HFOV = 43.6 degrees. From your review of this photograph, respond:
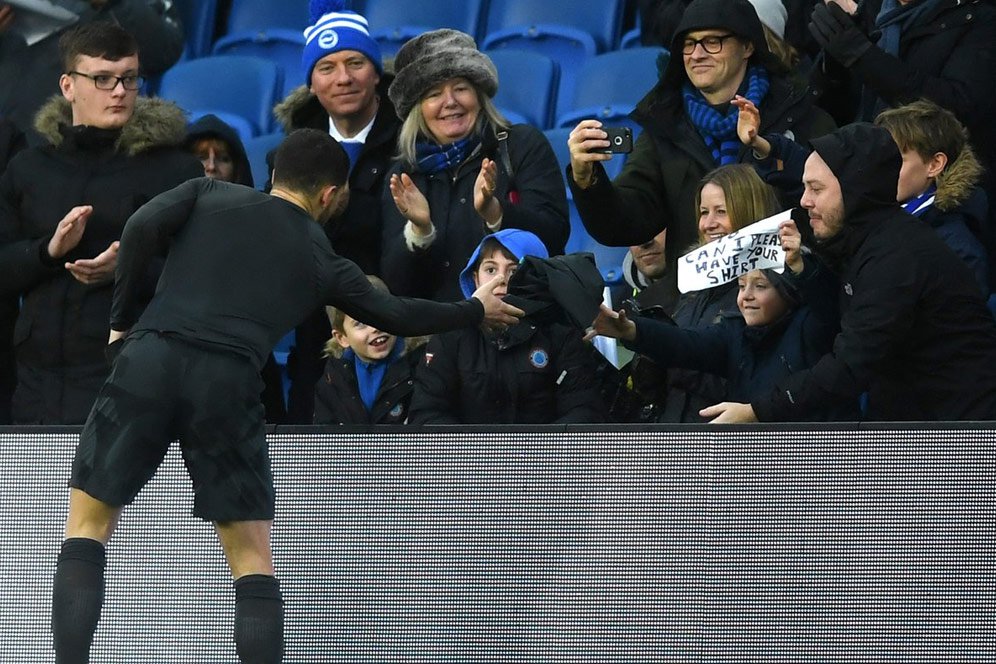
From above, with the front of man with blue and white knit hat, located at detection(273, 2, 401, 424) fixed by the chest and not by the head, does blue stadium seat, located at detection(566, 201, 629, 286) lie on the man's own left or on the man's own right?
on the man's own left

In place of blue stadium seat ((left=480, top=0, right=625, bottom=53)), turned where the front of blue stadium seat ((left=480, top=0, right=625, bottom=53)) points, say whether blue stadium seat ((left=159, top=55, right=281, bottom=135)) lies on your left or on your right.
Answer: on your right

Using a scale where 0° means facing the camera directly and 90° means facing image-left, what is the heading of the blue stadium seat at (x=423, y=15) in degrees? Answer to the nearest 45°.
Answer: approximately 0°

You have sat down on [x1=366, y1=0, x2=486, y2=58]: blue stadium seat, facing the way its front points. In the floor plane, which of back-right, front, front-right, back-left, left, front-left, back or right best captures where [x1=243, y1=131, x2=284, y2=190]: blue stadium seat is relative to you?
front-right

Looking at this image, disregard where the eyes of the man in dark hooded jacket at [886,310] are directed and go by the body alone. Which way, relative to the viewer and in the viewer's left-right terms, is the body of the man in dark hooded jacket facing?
facing to the left of the viewer

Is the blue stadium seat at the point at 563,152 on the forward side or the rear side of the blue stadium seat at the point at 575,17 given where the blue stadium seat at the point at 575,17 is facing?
on the forward side
